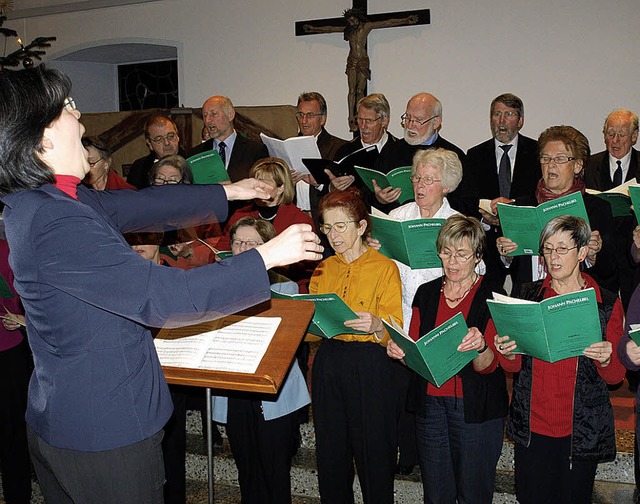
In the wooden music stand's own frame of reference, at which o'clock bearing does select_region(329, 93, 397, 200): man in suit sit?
The man in suit is roughly at 5 o'clock from the wooden music stand.

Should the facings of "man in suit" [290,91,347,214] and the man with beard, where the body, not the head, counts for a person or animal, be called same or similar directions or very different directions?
same or similar directions

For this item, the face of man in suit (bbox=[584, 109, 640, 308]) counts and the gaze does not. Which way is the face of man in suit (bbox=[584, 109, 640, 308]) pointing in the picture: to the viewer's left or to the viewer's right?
to the viewer's left

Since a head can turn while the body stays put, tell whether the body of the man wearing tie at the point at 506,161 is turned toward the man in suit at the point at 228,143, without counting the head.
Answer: no

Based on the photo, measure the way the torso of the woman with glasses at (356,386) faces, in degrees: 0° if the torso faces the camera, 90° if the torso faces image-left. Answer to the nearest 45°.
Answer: approximately 45°

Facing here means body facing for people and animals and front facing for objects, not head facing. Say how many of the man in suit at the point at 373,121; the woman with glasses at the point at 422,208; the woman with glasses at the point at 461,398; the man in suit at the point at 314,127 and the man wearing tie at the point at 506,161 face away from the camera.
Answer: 0

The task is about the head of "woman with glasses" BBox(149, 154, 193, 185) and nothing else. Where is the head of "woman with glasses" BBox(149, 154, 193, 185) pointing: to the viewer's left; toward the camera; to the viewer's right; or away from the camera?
toward the camera

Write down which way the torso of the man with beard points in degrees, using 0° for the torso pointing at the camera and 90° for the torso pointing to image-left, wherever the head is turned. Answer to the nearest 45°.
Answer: approximately 45°

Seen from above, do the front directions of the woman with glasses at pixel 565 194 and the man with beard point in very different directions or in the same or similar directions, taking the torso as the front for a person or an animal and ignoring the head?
same or similar directions

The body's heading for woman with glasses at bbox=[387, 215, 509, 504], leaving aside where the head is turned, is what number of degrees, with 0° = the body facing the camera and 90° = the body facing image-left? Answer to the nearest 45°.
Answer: approximately 45°

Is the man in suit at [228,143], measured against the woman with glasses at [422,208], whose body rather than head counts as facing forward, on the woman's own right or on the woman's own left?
on the woman's own right

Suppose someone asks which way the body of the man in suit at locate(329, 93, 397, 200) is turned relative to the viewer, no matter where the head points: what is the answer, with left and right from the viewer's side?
facing the viewer and to the left of the viewer

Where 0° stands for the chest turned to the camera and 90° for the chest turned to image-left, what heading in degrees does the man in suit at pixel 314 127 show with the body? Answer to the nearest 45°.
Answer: approximately 45°

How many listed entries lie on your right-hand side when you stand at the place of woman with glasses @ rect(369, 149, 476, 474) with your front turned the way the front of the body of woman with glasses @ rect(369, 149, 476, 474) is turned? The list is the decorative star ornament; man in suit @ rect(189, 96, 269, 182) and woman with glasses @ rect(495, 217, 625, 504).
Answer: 2

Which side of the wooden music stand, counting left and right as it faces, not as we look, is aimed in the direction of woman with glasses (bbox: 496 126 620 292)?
back

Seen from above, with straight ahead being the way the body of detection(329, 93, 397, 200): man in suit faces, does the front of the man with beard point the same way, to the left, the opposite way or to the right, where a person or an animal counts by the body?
the same way

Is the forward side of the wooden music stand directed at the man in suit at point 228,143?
no

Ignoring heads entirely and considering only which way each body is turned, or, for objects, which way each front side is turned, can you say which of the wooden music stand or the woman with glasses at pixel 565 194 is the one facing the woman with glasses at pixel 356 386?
the woman with glasses at pixel 565 194

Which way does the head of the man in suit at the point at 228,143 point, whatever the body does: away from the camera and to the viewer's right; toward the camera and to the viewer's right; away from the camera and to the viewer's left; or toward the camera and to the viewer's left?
toward the camera and to the viewer's left

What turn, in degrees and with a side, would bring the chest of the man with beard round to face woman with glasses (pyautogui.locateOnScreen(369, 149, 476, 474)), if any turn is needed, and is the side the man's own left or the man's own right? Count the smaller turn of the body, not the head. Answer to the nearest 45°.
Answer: approximately 45° to the man's own left
